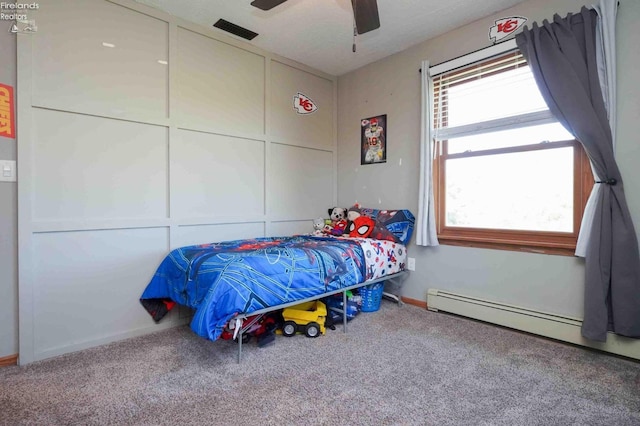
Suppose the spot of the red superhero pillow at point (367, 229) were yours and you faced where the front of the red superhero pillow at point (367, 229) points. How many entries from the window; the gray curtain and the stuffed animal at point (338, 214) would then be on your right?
1

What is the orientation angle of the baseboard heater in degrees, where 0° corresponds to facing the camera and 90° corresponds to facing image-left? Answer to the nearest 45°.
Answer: approximately 45°

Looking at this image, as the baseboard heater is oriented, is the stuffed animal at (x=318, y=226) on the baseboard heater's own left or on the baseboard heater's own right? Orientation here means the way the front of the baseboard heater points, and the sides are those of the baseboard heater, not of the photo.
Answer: on the baseboard heater's own right

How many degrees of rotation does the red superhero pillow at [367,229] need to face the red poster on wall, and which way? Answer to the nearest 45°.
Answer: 0° — it already faces it

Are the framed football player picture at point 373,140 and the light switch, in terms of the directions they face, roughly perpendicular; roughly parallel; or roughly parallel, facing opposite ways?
roughly perpendicular

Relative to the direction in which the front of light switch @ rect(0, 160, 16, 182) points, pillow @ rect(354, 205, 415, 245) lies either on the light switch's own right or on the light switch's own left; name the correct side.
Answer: on the light switch's own left

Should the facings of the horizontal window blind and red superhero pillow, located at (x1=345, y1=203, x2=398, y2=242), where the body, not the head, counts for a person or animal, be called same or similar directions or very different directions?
same or similar directions

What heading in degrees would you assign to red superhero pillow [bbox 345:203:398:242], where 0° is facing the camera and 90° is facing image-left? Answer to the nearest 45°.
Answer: approximately 45°

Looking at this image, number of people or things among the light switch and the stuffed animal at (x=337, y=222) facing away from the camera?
0

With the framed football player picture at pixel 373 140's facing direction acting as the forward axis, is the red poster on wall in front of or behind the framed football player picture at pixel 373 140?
in front

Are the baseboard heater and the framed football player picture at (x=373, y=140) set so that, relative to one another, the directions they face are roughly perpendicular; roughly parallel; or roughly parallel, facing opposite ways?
roughly parallel

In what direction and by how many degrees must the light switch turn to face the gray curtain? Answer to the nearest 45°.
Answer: approximately 45° to its left

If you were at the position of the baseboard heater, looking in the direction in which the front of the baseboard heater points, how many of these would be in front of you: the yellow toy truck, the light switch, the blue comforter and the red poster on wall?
4

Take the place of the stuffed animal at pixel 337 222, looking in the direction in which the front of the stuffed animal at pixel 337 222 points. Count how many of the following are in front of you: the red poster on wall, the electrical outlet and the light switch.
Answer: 2

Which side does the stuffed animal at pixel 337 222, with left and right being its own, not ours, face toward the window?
left

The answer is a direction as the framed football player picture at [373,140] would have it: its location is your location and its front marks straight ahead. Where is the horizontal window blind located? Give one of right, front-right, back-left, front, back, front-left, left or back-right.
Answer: left

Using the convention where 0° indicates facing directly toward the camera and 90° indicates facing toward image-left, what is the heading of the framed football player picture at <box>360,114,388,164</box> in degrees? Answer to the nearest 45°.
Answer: approximately 45°

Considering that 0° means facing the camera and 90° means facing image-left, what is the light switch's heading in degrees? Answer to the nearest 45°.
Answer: approximately 0°

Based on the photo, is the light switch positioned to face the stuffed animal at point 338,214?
no

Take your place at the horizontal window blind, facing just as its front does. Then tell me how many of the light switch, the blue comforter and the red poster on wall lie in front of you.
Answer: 3

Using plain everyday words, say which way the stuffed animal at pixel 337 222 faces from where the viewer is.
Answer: facing the viewer and to the left of the viewer
